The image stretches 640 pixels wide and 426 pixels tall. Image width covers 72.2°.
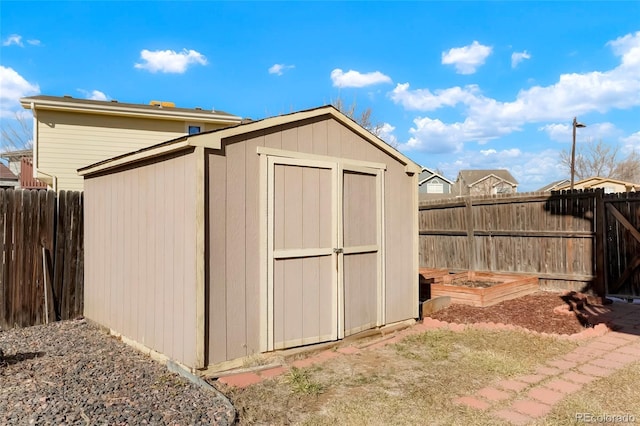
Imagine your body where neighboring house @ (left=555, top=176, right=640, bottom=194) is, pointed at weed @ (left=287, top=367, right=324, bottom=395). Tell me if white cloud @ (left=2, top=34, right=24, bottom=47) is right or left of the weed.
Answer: right

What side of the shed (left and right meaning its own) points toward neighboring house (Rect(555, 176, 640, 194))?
left

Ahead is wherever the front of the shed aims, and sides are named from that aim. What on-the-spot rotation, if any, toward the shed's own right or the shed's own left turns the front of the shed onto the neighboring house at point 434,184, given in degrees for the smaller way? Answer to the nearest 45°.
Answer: approximately 90° to the shed's own left

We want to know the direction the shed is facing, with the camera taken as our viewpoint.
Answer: facing the viewer and to the right of the viewer

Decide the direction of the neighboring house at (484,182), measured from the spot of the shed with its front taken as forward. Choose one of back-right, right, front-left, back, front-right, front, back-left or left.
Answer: left

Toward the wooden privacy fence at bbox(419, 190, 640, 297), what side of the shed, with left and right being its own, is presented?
left

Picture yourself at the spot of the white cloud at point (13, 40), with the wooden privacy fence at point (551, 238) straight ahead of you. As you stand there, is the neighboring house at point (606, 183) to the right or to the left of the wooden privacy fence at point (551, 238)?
left

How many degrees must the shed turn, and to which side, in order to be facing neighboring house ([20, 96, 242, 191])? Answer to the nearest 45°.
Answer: approximately 180°

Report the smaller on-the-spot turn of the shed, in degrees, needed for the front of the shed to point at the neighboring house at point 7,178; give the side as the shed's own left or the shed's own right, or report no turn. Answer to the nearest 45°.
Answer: approximately 180°

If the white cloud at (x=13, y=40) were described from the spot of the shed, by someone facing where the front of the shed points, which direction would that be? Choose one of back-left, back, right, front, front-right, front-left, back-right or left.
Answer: back

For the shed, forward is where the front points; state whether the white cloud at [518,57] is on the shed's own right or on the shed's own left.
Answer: on the shed's own left

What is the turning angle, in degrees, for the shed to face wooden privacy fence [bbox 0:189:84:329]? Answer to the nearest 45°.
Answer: approximately 180°
